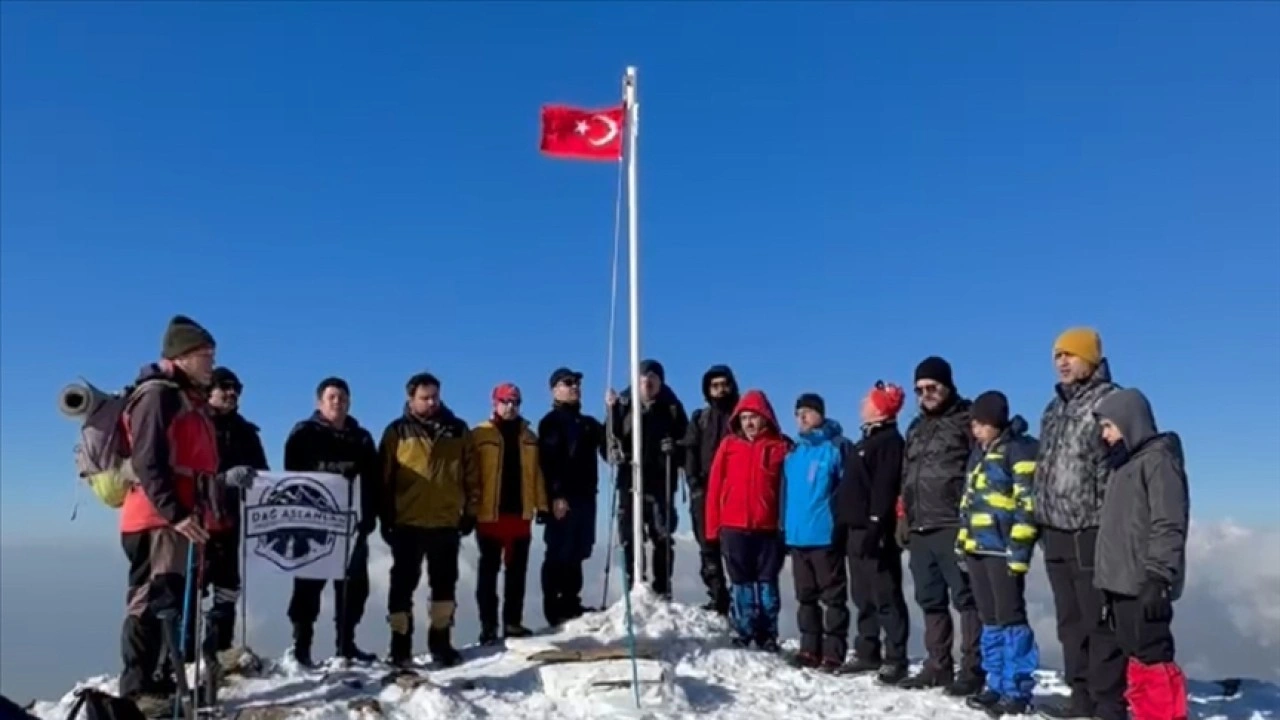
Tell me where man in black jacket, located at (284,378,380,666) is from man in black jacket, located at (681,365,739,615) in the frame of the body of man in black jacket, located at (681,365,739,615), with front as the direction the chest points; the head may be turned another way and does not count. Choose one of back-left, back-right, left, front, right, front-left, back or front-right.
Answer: front-right

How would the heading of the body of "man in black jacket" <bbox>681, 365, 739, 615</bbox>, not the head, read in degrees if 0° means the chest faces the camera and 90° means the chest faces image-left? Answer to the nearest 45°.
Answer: approximately 0°

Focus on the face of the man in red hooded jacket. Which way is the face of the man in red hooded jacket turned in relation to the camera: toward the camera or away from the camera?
toward the camera

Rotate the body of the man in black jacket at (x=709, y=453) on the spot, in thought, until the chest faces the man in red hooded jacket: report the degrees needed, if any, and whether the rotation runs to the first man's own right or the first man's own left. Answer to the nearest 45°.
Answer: approximately 45° to the first man's own left

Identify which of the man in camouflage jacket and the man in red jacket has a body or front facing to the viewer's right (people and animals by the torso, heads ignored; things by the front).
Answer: the man in red jacket

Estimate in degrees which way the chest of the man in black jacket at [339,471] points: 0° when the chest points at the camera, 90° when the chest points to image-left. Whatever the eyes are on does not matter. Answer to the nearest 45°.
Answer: approximately 0°

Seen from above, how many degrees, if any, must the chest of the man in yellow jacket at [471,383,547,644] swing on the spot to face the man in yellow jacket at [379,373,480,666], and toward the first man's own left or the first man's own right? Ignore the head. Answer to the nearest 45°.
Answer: approximately 45° to the first man's own right

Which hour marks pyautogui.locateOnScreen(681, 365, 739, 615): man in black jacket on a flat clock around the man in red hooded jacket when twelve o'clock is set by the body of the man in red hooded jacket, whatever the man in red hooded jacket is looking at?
The man in black jacket is roughly at 5 o'clock from the man in red hooded jacket.

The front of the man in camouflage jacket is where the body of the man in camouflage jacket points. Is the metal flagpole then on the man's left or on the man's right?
on the man's right

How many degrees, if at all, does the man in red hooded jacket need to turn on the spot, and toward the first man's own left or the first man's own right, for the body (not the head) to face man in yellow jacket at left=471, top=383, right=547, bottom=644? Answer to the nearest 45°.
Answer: approximately 90° to the first man's own right

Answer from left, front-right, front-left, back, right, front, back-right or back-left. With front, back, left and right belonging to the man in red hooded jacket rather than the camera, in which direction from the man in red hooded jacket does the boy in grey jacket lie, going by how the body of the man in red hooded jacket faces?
front-left

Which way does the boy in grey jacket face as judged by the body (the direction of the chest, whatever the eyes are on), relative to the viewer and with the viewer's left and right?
facing to the left of the viewer

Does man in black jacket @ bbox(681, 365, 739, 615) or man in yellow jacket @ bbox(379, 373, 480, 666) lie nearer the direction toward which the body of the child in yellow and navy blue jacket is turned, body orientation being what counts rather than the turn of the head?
the man in yellow jacket

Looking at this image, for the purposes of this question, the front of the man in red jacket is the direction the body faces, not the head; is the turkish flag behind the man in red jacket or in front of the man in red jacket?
in front

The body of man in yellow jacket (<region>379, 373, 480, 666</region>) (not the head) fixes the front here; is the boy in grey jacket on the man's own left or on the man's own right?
on the man's own left

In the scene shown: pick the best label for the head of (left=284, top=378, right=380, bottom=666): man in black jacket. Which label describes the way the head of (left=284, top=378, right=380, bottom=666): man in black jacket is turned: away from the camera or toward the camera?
toward the camera

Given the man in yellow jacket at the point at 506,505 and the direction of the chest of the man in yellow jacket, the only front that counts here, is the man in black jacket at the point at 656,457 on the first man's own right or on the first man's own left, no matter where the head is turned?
on the first man's own left

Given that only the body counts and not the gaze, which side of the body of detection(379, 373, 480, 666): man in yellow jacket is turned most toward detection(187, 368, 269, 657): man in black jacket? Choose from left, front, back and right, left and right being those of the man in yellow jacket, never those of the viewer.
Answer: right
